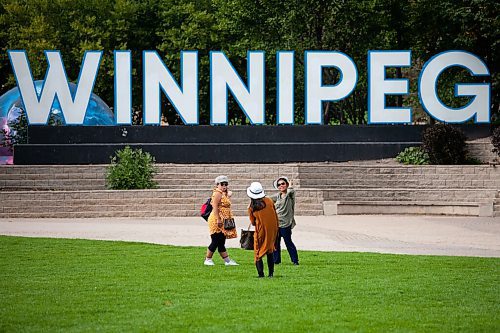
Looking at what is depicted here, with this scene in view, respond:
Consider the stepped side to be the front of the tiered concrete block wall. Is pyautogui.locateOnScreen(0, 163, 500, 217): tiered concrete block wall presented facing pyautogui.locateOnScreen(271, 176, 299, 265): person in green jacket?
yes

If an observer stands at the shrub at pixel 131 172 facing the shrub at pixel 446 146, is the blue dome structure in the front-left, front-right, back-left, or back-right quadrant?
back-left

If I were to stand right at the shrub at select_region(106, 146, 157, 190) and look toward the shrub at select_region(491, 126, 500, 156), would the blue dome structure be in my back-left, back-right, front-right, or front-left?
back-left
